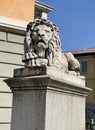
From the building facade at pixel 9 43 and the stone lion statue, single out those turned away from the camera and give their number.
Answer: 0

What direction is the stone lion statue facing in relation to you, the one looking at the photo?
facing the viewer and to the left of the viewer

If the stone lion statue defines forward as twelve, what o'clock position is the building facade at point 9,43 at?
The building facade is roughly at 4 o'clock from the stone lion statue.

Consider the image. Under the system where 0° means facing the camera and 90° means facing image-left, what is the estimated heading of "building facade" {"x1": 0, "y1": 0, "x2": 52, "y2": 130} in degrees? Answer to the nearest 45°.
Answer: approximately 315°

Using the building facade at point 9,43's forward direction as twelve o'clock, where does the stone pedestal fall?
The stone pedestal is roughly at 1 o'clock from the building facade.

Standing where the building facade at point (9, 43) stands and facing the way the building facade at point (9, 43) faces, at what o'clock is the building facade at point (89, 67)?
the building facade at point (89, 67) is roughly at 8 o'clock from the building facade at point (9, 43).
